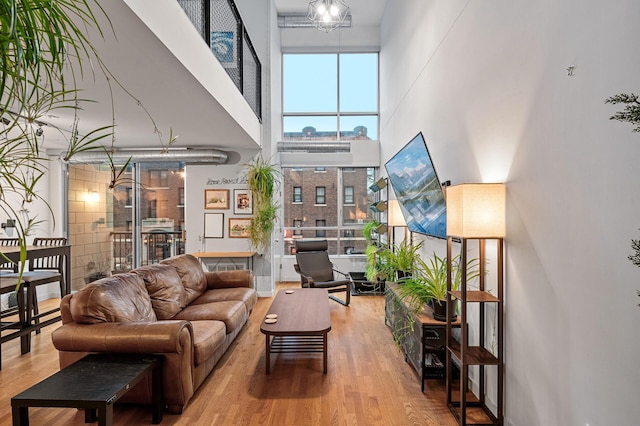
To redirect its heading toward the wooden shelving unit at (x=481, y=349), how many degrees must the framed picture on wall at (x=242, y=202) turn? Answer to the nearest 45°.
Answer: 0° — it already faces it

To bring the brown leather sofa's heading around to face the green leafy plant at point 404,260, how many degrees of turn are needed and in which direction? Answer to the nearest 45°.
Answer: approximately 45° to its left

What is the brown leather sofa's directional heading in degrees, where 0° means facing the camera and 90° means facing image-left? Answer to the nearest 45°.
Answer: approximately 315°

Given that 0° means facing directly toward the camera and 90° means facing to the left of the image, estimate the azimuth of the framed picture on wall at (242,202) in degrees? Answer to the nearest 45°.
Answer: approximately 0°
